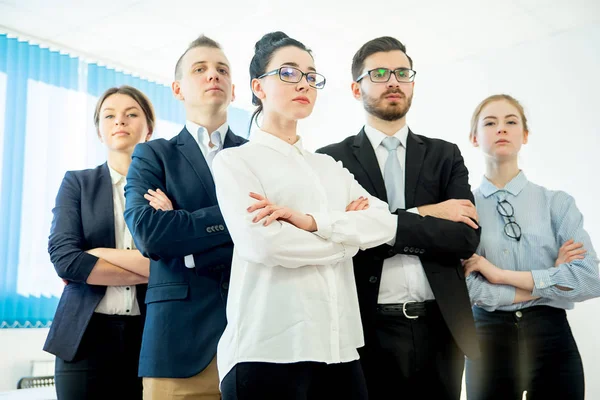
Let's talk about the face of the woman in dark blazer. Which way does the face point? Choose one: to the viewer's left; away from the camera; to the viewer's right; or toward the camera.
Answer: toward the camera

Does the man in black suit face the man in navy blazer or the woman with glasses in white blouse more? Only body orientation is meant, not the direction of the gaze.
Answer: the woman with glasses in white blouse

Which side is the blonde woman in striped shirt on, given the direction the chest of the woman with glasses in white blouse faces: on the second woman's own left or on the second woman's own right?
on the second woman's own left

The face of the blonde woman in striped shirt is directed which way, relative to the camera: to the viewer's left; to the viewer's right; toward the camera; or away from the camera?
toward the camera

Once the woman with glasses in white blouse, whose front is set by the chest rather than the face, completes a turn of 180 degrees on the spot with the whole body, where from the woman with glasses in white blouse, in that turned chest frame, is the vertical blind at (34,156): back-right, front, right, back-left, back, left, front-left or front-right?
front

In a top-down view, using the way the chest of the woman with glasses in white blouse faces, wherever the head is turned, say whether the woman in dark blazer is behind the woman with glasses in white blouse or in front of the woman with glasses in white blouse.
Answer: behind

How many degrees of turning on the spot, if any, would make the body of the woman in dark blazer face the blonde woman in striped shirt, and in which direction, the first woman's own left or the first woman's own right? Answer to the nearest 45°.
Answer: approximately 45° to the first woman's own left

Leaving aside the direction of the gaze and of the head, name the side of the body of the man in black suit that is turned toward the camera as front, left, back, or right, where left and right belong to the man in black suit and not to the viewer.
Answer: front

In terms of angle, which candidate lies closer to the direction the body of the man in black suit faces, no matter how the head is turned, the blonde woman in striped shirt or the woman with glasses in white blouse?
the woman with glasses in white blouse

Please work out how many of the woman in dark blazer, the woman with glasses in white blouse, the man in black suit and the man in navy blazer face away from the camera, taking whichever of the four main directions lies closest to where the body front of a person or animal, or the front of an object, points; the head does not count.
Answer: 0

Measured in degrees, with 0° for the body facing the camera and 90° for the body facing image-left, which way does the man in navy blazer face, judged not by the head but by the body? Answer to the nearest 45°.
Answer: approximately 315°

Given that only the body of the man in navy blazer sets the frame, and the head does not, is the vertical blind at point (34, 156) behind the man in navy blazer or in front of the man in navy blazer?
behind

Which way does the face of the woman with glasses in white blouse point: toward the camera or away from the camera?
toward the camera

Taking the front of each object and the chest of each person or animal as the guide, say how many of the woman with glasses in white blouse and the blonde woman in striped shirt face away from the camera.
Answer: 0

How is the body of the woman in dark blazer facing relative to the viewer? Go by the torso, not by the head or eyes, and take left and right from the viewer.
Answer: facing the viewer and to the right of the viewer

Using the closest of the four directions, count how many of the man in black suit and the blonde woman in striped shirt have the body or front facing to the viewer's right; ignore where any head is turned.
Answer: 0
